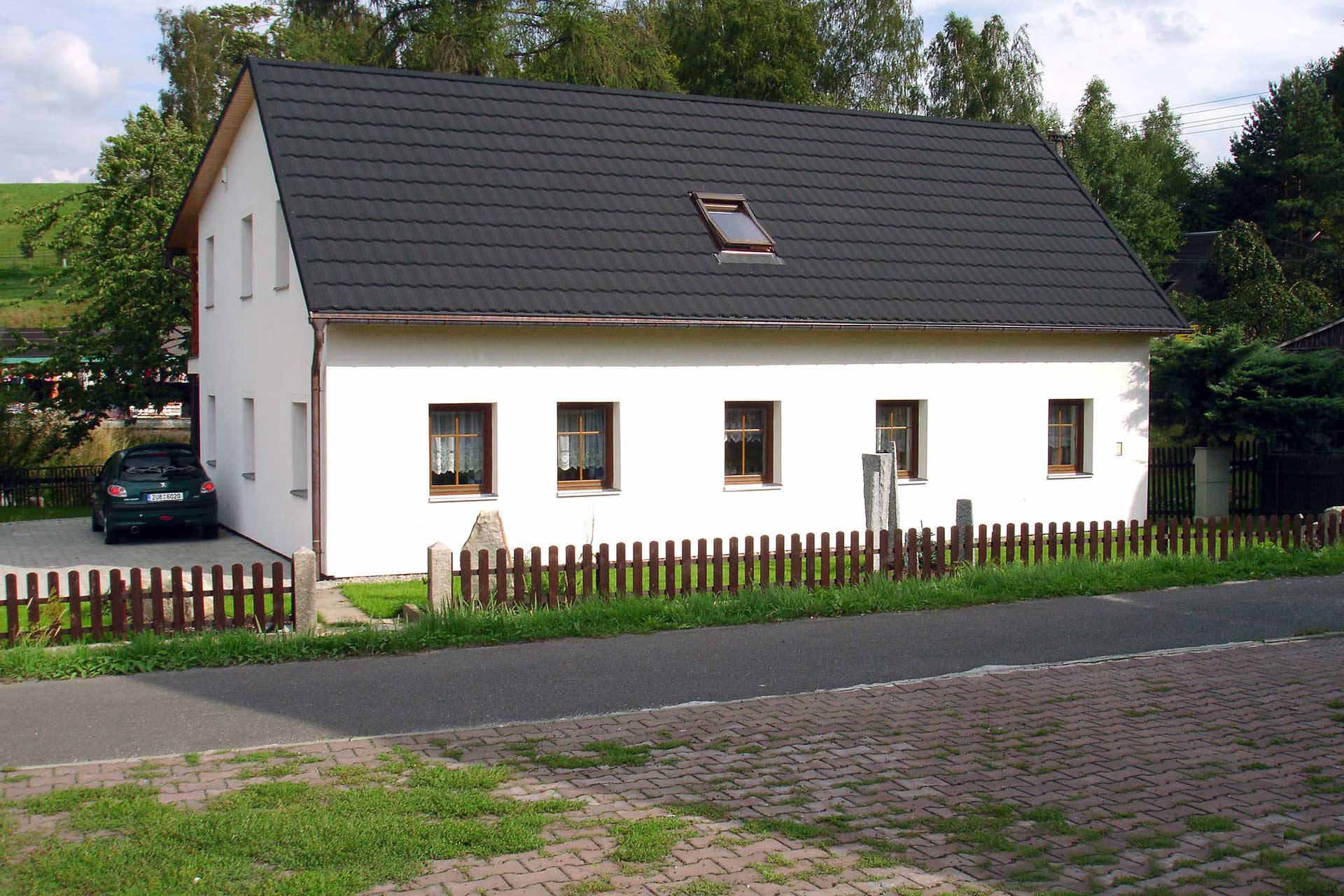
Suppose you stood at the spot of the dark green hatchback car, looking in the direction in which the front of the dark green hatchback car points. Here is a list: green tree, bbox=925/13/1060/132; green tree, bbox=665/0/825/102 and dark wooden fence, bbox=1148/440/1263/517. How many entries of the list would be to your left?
0

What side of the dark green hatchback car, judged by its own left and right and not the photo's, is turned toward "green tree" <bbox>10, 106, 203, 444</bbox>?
front

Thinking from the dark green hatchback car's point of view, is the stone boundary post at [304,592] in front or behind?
behind

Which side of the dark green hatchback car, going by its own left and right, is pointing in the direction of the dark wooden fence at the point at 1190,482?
right

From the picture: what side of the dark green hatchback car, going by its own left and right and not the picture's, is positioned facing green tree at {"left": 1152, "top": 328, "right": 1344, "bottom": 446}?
right

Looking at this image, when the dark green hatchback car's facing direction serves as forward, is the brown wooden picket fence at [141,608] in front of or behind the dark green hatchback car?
behind

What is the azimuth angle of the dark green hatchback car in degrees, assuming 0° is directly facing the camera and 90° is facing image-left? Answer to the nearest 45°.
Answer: approximately 180°

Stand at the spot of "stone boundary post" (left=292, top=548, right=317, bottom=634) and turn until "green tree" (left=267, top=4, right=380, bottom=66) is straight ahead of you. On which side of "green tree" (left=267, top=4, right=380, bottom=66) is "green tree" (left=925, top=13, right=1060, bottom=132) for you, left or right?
right

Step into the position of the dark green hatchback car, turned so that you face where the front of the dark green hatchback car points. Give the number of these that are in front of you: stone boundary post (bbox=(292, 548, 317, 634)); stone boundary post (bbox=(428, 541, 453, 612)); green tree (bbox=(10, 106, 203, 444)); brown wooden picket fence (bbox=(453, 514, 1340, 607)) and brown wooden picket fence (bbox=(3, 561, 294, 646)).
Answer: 1

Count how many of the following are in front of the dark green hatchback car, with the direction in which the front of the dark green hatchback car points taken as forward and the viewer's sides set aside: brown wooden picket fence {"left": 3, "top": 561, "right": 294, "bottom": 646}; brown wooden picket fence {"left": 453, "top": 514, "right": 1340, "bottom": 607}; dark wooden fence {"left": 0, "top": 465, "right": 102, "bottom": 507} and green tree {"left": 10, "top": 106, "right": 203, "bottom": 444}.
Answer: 2

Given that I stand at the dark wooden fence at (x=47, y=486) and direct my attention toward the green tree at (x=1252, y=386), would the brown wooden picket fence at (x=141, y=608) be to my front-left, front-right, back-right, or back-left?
front-right

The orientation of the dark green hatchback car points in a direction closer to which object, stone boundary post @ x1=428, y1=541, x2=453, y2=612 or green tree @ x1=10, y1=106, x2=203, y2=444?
the green tree

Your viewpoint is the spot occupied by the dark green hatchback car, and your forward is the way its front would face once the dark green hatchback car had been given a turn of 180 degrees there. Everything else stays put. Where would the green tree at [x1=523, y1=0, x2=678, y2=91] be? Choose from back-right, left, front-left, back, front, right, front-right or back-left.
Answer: back-left

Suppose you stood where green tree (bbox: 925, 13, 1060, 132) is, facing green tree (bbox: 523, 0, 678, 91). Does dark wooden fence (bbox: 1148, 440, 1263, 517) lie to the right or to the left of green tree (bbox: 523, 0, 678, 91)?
left
